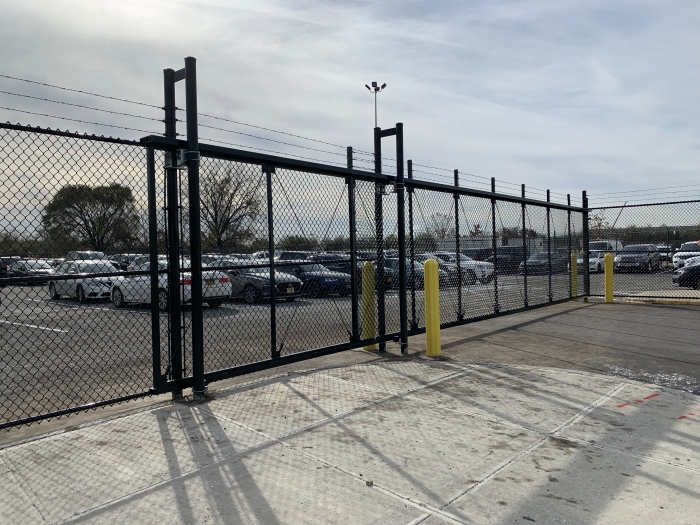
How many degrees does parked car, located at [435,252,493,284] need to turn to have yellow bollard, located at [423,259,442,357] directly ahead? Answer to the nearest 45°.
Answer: approximately 45° to its right

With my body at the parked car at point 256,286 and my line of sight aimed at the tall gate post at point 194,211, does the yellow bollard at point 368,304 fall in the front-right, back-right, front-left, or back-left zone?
front-left

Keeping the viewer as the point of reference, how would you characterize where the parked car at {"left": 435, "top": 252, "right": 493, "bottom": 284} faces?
facing the viewer and to the right of the viewer

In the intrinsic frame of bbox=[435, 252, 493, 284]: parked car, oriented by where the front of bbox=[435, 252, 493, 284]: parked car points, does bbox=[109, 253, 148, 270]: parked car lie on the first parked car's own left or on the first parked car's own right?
on the first parked car's own right

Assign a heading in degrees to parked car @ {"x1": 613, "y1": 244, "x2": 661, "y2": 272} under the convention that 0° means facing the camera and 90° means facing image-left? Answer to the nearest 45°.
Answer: approximately 45°
